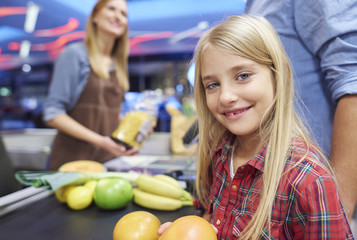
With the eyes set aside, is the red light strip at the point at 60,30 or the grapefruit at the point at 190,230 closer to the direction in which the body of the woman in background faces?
the grapefruit

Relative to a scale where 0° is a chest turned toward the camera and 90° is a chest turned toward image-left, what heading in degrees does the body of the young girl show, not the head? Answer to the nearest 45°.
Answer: approximately 45°

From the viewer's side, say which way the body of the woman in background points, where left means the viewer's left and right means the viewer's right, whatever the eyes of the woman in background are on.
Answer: facing the viewer and to the right of the viewer

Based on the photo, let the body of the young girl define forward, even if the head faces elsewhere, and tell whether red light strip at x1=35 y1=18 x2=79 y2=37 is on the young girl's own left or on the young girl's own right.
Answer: on the young girl's own right

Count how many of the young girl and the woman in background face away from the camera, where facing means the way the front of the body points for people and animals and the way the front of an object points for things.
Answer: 0

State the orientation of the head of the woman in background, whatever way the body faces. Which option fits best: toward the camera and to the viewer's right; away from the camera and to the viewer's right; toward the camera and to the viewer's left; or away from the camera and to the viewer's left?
toward the camera and to the viewer's right

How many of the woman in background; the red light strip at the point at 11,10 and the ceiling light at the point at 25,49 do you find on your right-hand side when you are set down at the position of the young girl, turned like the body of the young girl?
3

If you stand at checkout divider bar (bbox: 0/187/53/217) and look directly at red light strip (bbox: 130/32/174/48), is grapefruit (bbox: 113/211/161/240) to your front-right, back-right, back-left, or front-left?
back-right

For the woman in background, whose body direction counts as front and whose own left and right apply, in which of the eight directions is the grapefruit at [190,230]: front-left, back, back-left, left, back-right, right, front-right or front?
front-right

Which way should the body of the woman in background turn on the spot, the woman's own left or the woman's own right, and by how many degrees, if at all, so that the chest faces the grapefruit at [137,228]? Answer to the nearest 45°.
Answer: approximately 45° to the woman's own right

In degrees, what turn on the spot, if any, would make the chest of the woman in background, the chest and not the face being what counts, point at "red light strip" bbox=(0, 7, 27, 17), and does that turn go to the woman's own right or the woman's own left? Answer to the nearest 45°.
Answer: approximately 135° to the woman's own left
